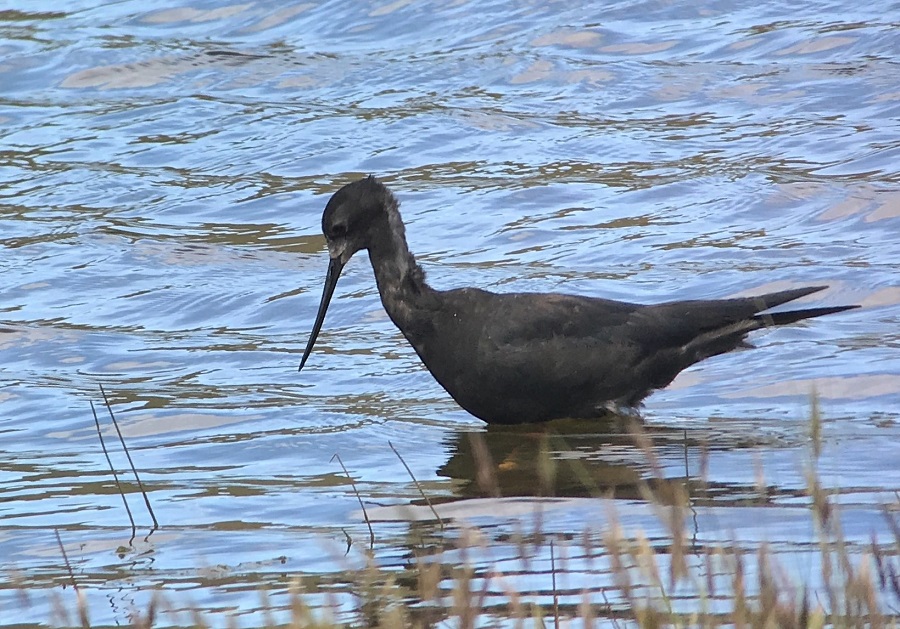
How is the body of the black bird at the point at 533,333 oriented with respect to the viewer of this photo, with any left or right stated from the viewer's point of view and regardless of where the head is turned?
facing to the left of the viewer
